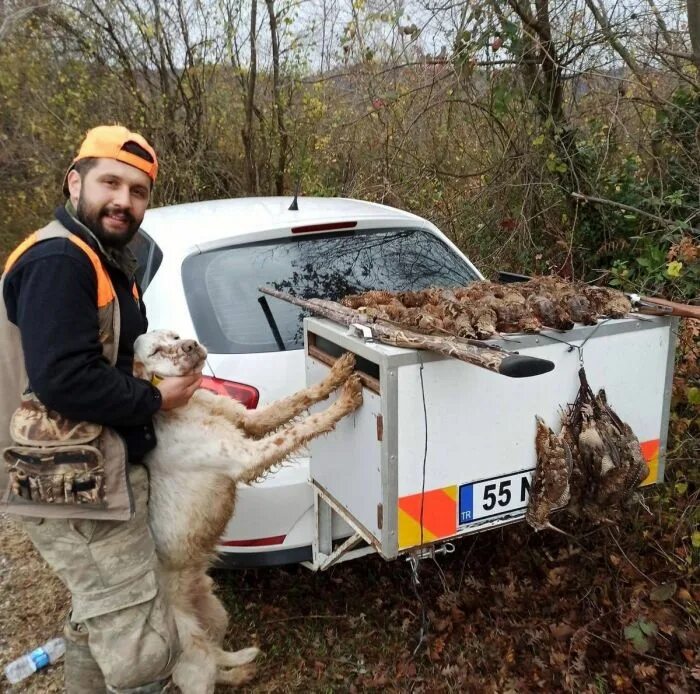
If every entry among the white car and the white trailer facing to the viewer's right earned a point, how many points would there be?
0

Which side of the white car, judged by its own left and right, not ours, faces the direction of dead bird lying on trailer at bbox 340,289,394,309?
back

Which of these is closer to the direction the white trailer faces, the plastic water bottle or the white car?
the white car

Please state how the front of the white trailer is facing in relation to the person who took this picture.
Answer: facing away from the viewer and to the left of the viewer

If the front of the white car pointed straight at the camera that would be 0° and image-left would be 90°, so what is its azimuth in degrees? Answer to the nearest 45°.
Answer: approximately 135°

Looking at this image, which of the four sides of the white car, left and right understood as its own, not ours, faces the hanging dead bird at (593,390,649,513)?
back

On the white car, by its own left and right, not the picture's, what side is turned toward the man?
back
